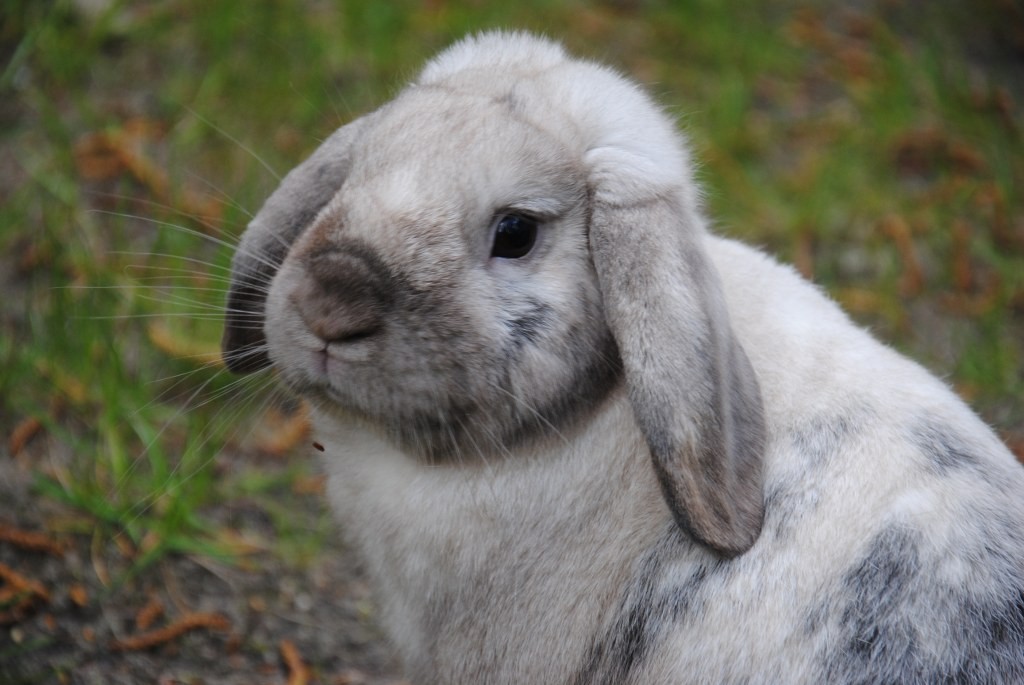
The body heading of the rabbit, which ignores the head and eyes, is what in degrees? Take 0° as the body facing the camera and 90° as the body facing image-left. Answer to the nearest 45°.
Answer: approximately 45°

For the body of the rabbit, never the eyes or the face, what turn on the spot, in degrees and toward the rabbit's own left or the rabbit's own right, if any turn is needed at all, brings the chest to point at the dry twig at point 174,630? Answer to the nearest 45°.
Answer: approximately 45° to the rabbit's own right
